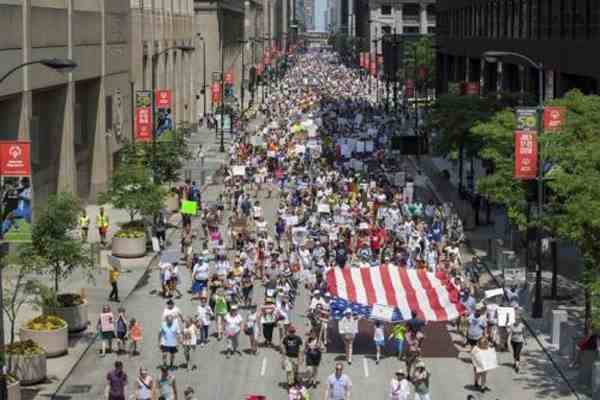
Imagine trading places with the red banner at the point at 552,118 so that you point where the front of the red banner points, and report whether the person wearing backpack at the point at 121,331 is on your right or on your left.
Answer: on your right

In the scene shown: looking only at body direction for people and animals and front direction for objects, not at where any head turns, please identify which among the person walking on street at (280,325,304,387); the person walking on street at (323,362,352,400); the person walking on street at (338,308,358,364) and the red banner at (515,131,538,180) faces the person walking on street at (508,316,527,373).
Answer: the red banner

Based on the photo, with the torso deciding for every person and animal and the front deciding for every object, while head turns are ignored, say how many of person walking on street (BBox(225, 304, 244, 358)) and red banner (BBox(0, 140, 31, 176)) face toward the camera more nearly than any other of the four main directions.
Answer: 2

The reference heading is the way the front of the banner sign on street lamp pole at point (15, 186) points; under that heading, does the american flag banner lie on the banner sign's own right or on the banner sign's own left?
on the banner sign's own left

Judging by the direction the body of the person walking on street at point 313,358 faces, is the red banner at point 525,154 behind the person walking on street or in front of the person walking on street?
behind
